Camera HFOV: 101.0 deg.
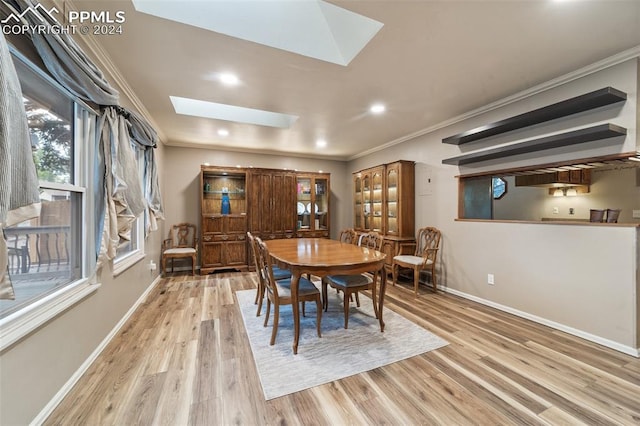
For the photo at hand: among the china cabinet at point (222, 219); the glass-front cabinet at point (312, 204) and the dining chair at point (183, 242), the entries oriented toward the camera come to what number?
3

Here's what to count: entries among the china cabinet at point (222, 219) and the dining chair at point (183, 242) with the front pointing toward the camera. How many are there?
2

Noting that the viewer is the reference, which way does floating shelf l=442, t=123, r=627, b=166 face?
facing the viewer and to the left of the viewer

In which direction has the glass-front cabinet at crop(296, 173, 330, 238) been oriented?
toward the camera

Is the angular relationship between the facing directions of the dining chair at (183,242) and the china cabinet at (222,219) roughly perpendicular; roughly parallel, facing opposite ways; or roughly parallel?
roughly parallel

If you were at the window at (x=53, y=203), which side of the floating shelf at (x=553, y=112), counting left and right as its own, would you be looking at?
front

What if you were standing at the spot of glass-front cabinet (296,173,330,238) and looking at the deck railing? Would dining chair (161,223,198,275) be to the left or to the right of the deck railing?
right

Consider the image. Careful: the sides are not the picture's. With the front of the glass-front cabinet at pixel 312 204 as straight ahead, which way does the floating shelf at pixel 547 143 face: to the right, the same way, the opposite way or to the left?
to the right

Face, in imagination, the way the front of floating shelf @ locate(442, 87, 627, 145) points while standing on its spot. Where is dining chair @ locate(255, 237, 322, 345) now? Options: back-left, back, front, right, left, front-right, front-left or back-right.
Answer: front

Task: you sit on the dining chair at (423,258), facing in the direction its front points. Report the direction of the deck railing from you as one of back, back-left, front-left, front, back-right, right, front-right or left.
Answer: front

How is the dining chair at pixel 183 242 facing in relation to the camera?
toward the camera

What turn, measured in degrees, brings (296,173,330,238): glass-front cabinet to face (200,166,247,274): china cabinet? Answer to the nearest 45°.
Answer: approximately 90° to its right

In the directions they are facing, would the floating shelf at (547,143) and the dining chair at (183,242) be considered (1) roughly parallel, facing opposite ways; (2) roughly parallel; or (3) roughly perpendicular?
roughly perpendicular

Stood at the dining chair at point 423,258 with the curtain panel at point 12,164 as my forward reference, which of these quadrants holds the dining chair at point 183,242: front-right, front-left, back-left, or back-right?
front-right

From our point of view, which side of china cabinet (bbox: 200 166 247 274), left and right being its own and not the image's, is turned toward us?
front

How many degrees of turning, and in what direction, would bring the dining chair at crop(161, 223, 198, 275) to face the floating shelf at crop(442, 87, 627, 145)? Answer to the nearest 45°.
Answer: approximately 45° to its left

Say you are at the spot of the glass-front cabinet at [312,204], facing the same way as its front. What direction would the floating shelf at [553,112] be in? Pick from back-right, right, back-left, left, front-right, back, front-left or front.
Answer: front-left

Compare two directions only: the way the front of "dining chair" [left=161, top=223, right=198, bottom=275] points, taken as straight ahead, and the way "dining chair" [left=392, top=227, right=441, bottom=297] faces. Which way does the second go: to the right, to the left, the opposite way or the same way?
to the right

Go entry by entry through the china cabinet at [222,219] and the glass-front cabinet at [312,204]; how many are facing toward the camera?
2

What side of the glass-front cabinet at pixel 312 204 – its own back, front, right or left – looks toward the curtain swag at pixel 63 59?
front

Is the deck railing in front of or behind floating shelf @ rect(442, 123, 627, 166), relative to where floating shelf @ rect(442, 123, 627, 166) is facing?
in front
